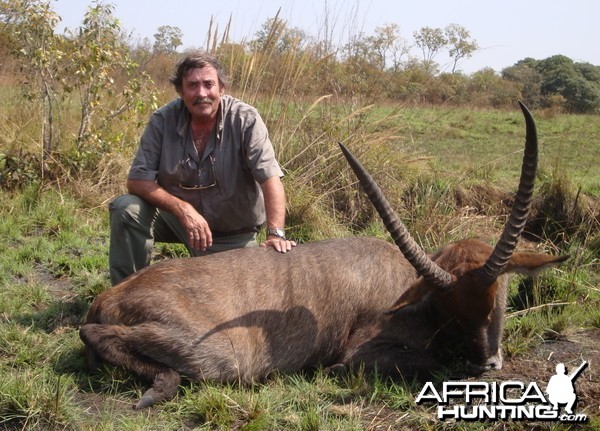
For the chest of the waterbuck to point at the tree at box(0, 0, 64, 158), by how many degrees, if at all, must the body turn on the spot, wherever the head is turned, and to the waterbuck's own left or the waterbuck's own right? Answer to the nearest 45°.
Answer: approximately 135° to the waterbuck's own left

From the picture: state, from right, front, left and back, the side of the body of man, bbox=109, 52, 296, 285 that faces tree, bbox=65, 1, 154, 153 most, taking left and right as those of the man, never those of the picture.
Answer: back

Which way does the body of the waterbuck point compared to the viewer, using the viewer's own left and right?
facing to the right of the viewer

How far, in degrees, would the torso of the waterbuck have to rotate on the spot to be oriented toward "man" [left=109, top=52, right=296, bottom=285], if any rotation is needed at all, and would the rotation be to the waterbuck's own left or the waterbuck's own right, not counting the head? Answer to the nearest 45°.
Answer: approximately 135° to the waterbuck's own left

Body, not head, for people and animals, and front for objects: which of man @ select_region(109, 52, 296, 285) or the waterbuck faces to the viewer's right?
the waterbuck

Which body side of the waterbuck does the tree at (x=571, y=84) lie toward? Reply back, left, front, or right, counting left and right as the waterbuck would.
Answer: left

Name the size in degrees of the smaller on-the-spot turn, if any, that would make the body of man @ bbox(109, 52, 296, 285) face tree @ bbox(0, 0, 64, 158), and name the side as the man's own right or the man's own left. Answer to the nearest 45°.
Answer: approximately 135° to the man's own right

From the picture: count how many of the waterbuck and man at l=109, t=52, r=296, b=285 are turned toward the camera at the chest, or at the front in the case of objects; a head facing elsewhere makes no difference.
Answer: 1

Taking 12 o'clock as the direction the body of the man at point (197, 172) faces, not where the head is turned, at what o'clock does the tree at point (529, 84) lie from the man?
The tree is roughly at 7 o'clock from the man.

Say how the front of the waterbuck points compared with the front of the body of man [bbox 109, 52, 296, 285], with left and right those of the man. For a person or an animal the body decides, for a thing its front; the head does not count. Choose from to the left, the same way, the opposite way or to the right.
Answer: to the left
